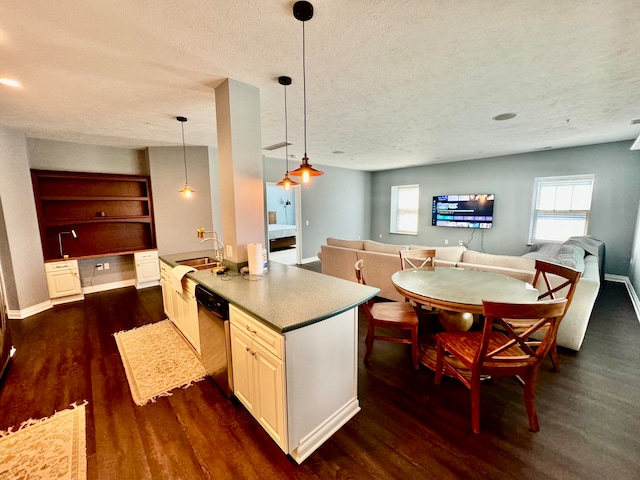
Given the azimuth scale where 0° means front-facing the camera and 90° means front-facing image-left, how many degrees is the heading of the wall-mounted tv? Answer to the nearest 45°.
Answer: approximately 0°

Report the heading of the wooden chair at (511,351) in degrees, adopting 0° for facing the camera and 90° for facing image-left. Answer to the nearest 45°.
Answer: approximately 135°

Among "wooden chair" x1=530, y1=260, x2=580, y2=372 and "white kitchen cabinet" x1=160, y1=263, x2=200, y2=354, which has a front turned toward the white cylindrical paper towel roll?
the wooden chair

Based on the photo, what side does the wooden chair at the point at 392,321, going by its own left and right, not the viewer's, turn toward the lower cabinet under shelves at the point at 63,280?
back

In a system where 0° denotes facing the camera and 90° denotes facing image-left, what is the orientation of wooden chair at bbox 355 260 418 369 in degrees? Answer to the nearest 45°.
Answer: approximately 270°

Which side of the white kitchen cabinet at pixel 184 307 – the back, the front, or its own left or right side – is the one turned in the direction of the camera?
left

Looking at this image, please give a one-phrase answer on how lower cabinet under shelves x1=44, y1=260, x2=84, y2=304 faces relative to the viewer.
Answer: facing the viewer

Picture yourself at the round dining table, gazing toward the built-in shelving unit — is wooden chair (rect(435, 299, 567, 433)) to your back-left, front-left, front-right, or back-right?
back-left

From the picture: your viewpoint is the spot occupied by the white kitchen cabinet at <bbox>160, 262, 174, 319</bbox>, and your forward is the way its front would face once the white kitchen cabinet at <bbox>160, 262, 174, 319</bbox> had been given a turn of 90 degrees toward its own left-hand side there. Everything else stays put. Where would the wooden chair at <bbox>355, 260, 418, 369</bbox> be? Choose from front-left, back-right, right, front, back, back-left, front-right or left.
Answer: front-left

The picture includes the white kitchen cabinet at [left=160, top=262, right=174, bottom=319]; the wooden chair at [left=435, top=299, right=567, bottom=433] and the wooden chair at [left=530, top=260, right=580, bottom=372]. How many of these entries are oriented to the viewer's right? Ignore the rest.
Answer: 0

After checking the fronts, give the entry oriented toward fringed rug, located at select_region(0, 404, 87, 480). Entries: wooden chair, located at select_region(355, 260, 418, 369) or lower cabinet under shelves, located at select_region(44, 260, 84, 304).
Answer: the lower cabinet under shelves

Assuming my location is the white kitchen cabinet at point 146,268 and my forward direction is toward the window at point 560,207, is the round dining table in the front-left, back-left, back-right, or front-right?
front-right

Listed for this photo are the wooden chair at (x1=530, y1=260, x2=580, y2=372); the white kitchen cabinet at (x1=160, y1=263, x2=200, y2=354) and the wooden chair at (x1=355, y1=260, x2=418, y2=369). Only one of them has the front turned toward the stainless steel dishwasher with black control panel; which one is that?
the wooden chair at (x1=530, y1=260, x2=580, y2=372)

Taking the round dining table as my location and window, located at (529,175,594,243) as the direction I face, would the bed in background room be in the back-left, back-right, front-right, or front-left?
front-left

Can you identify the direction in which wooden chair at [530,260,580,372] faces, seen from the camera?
facing the viewer and to the left of the viewer

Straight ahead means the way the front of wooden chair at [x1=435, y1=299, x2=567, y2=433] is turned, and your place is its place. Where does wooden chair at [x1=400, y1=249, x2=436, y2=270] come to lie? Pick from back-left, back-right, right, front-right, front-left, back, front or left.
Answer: front

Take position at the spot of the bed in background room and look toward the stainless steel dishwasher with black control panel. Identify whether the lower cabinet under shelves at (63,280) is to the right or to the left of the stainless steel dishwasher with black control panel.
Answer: right
